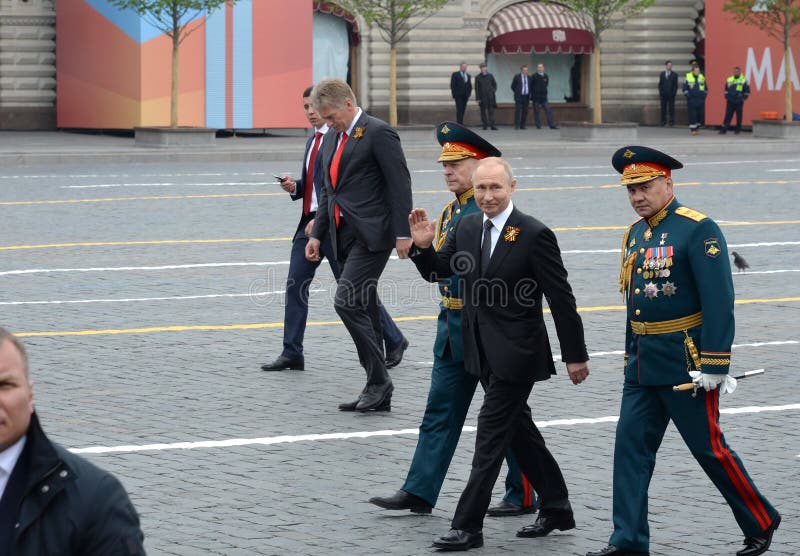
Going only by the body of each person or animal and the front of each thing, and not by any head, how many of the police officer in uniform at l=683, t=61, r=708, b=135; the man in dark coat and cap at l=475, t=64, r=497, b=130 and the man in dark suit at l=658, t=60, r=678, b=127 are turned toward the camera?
3

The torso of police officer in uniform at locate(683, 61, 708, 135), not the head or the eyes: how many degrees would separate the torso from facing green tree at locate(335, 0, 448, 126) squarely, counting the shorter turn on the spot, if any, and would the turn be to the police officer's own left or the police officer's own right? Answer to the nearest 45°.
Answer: approximately 45° to the police officer's own right

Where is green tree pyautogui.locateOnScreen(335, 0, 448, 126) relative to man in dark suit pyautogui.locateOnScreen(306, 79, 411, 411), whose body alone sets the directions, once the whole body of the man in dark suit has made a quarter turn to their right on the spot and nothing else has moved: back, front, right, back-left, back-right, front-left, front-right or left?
front-right

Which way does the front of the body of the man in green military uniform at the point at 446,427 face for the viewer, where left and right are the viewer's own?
facing the viewer and to the left of the viewer

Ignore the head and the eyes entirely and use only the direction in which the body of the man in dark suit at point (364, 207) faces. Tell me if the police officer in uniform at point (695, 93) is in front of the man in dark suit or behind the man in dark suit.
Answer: behind

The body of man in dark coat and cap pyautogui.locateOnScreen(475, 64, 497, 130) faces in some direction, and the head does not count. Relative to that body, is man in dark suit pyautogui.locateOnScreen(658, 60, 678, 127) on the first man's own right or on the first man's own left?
on the first man's own left

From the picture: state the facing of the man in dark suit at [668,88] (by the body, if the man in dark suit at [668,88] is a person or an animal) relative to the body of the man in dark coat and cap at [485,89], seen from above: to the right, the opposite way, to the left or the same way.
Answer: the same way

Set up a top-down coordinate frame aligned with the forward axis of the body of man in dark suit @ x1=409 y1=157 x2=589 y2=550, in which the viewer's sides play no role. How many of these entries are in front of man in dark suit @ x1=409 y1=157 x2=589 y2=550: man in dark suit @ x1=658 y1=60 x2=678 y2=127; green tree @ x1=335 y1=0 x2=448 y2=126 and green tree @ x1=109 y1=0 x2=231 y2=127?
0

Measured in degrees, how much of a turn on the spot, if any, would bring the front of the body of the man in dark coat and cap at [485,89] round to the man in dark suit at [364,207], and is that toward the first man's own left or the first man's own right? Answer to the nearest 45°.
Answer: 0° — they already face them

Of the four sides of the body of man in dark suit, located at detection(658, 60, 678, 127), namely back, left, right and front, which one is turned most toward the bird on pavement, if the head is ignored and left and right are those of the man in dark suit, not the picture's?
front

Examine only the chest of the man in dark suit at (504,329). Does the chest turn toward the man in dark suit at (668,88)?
no

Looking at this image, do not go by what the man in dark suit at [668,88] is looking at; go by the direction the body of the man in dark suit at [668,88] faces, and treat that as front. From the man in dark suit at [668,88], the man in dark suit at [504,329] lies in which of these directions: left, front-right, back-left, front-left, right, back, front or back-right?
front

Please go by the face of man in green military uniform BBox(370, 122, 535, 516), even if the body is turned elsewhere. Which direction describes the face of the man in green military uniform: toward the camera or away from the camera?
toward the camera

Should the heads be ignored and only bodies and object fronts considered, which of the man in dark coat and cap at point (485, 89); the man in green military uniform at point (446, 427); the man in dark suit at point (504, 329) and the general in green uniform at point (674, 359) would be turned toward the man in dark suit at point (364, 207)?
the man in dark coat and cap at point (485, 89)

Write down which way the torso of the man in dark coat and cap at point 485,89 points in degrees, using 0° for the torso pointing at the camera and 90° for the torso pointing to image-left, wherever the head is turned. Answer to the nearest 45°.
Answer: approximately 0°

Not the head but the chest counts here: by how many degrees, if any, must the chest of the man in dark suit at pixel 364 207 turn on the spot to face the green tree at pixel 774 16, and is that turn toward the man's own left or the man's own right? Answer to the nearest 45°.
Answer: approximately 135° to the man's own right

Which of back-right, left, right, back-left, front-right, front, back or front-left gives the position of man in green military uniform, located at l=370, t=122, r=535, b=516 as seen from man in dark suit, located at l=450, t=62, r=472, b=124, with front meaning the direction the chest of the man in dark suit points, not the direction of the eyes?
front-right
